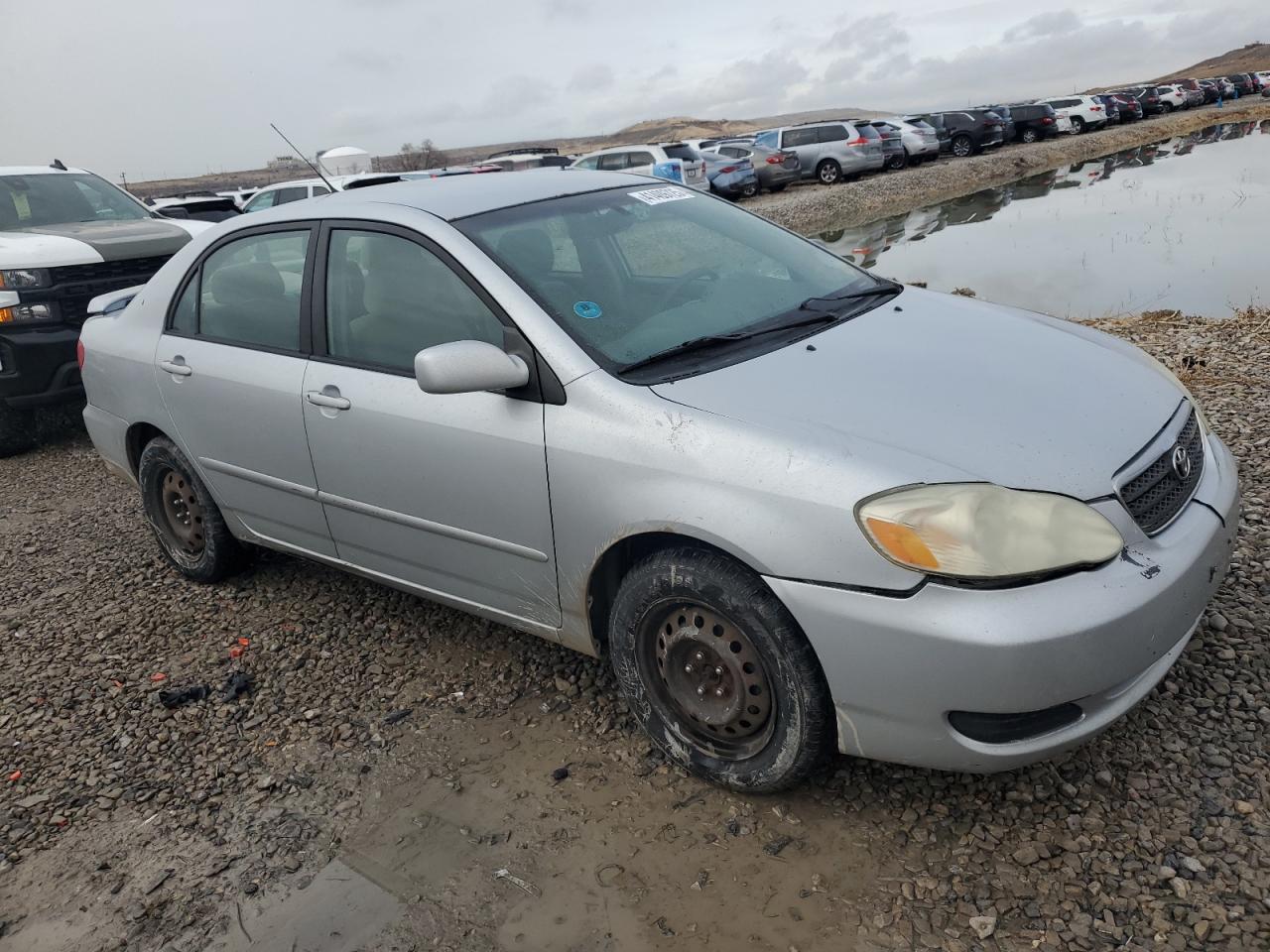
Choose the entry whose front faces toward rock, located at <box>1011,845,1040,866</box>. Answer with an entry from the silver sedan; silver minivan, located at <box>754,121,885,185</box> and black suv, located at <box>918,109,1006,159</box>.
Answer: the silver sedan

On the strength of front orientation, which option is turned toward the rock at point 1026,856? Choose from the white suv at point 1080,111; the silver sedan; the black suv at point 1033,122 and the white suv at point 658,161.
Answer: the silver sedan

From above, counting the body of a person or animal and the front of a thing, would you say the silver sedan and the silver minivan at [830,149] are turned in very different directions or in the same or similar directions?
very different directions

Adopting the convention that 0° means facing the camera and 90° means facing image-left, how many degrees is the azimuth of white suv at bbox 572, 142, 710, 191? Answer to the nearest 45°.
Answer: approximately 135°

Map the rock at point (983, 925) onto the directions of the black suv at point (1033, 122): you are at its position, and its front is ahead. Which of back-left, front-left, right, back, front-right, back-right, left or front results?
back-left

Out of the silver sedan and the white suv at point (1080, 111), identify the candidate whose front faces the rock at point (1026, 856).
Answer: the silver sedan

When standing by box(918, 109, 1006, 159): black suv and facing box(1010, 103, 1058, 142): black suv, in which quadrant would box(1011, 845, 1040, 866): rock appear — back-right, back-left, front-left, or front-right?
back-right

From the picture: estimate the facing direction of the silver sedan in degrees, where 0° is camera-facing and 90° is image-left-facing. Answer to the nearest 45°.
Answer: approximately 315°

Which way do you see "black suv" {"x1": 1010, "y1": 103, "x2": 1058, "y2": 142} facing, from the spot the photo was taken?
facing away from the viewer and to the left of the viewer

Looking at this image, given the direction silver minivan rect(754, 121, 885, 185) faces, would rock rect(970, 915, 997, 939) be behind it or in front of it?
behind

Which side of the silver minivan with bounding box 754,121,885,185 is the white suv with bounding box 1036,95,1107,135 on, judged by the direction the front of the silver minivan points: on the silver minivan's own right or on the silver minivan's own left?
on the silver minivan's own right

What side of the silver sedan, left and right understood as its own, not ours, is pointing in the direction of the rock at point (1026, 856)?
front

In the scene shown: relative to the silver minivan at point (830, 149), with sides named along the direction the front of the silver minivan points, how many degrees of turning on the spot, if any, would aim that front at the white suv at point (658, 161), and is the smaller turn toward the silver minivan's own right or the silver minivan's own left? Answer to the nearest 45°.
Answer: approximately 90° to the silver minivan's own left

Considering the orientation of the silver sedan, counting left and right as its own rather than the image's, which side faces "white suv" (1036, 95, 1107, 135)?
left
